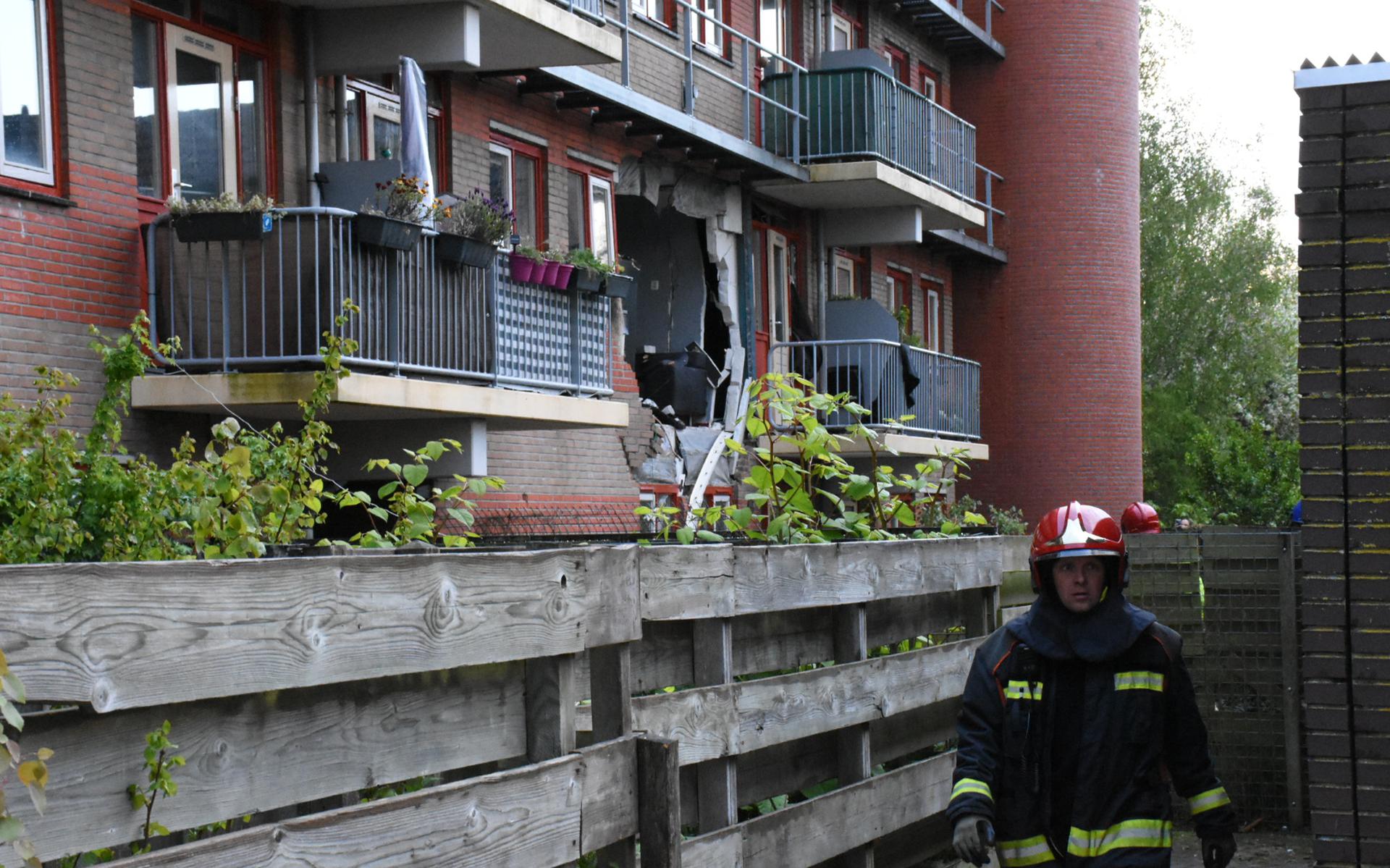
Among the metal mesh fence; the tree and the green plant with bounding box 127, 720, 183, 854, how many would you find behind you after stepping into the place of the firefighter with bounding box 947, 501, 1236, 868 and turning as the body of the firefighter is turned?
2

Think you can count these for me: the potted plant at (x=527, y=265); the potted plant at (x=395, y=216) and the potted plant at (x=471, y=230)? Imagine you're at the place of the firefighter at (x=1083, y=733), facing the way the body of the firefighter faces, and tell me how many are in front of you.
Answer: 0

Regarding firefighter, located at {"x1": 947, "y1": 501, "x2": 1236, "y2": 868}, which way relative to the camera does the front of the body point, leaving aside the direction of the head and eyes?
toward the camera

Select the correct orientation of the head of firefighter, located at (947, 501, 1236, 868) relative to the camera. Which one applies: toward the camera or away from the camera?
toward the camera

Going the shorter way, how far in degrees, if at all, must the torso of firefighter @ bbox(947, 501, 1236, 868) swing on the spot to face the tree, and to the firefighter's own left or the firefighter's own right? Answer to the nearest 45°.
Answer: approximately 180°

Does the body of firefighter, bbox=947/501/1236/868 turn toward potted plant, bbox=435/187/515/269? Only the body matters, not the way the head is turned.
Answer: no

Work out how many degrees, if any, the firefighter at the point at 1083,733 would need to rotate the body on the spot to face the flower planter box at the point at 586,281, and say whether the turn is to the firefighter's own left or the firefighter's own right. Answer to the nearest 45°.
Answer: approximately 135° to the firefighter's own right

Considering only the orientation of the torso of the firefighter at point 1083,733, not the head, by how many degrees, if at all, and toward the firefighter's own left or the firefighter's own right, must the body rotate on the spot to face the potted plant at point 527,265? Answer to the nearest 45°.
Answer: approximately 135° to the firefighter's own right

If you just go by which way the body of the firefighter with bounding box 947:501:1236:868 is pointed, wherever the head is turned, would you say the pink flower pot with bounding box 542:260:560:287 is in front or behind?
behind

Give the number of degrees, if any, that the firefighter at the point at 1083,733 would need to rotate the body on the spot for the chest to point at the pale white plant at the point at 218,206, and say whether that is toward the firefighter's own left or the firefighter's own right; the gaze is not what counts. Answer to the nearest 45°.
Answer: approximately 135° to the firefighter's own right

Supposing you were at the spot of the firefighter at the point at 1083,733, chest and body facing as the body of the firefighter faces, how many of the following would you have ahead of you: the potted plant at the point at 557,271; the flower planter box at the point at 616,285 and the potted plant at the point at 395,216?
0

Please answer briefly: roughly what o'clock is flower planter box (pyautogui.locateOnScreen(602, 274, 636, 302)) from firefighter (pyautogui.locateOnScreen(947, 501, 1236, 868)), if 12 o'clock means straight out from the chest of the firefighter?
The flower planter box is roughly at 5 o'clock from the firefighter.
